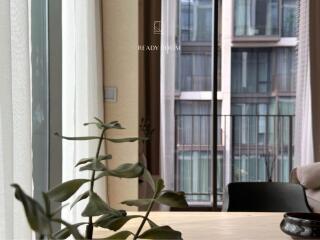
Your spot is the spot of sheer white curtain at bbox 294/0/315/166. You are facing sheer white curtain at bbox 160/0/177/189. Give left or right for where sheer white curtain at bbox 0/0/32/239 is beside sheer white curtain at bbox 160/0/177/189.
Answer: left

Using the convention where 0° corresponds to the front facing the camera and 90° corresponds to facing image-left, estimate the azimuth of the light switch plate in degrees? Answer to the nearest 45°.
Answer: approximately 0°

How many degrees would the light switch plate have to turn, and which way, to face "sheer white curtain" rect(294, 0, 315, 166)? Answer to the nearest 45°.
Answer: approximately 90° to its left

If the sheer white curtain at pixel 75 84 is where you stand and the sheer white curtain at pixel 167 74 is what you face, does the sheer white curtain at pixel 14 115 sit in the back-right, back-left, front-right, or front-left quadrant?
back-right

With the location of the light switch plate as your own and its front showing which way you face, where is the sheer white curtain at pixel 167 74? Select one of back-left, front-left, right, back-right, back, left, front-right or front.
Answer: back-left
